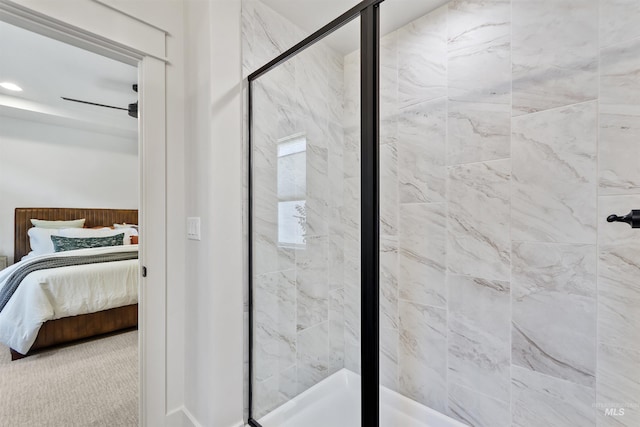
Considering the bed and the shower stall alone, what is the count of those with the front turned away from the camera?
0

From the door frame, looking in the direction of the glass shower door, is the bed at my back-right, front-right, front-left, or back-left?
back-left

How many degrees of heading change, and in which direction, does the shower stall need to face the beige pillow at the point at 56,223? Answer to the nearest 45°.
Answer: approximately 45° to its right

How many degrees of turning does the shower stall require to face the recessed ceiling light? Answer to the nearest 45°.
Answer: approximately 45° to its right

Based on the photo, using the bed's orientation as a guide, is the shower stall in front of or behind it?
in front

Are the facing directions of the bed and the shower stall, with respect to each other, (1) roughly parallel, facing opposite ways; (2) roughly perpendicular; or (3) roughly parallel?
roughly perpendicular

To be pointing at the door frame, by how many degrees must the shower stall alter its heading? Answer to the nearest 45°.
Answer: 0° — it already faces it

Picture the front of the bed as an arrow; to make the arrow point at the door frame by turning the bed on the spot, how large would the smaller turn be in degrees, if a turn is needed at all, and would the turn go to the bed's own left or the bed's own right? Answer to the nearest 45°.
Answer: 0° — it already faces it

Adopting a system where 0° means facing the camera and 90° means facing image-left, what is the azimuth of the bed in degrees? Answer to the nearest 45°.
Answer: approximately 0°
